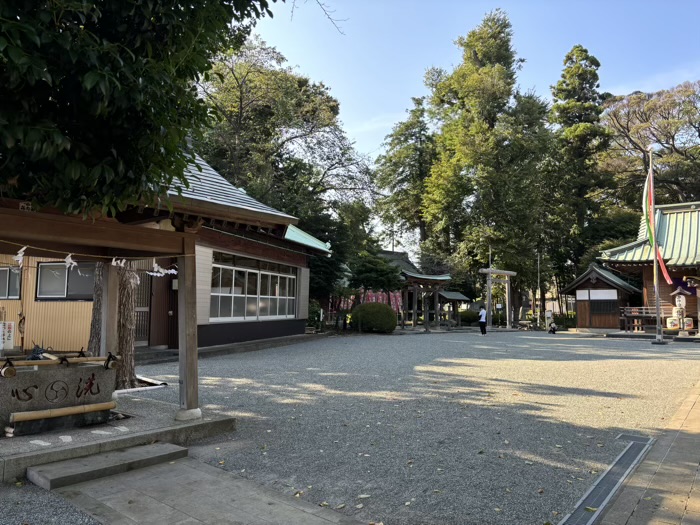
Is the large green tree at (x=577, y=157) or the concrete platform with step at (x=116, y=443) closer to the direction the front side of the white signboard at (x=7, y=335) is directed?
the concrete platform with step

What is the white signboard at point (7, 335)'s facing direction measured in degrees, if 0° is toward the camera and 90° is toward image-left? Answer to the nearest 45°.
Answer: approximately 0°

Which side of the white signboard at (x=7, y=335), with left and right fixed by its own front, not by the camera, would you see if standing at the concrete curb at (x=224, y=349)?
left

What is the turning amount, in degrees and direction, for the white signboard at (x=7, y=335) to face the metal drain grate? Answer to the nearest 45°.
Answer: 0° — it already faces it
